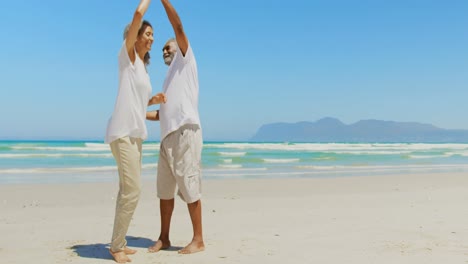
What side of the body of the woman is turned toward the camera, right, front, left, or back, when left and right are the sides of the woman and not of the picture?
right
